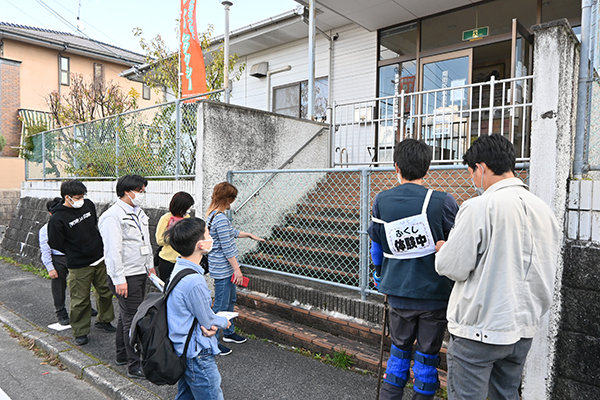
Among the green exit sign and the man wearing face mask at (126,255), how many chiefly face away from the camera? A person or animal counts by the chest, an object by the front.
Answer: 0

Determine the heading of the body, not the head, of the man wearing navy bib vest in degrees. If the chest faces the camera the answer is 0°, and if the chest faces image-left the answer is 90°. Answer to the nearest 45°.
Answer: approximately 180°

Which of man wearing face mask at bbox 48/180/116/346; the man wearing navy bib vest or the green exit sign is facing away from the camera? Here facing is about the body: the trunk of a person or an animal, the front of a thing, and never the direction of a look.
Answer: the man wearing navy bib vest

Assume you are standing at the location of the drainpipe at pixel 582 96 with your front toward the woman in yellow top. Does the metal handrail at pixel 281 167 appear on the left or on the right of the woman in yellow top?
right

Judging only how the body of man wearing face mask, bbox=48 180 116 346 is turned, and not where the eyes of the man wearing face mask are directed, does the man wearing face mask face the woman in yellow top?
no

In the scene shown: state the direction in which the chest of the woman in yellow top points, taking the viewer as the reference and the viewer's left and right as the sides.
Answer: facing to the right of the viewer

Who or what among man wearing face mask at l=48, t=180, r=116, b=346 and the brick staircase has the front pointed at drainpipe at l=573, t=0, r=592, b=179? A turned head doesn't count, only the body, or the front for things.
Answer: the man wearing face mask

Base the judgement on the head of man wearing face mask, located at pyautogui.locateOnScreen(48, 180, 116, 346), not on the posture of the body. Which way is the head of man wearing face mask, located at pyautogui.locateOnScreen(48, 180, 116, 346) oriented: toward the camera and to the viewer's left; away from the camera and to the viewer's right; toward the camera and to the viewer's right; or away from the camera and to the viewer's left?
toward the camera and to the viewer's right

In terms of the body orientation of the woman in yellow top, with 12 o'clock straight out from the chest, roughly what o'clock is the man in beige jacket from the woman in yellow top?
The man in beige jacket is roughly at 2 o'clock from the woman in yellow top.

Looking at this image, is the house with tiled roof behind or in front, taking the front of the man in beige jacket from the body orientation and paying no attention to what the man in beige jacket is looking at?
in front

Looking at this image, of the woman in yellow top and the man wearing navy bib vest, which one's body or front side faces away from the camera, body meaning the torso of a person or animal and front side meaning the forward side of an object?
the man wearing navy bib vest

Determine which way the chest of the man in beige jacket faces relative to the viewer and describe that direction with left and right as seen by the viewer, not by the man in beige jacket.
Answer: facing away from the viewer and to the left of the viewer

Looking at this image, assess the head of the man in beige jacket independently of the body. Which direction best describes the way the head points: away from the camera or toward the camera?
away from the camera

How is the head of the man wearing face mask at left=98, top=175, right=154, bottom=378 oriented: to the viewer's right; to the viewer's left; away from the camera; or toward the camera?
to the viewer's right
